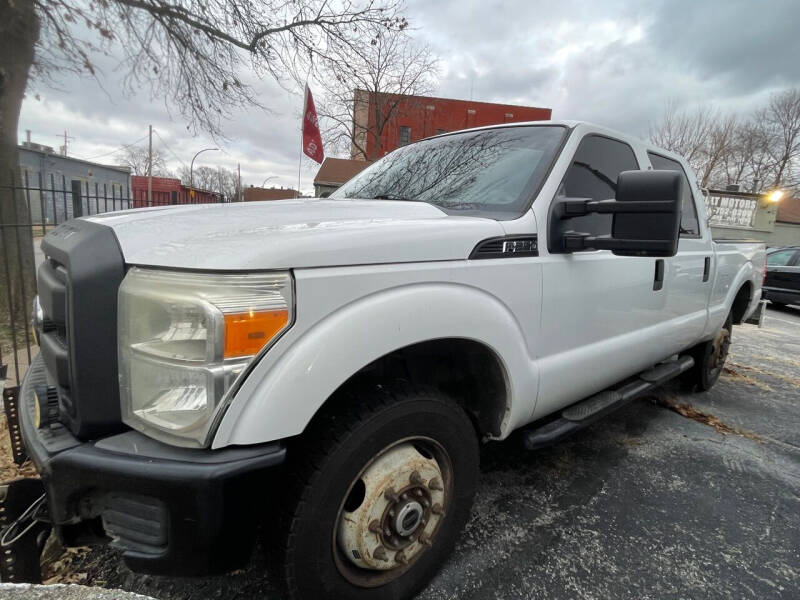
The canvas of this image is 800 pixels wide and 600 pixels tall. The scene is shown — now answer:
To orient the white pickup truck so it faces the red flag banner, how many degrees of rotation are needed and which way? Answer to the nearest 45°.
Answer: approximately 135° to its right

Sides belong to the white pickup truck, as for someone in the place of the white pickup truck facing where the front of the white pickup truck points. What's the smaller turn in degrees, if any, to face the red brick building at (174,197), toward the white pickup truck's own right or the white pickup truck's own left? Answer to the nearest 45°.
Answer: approximately 90° to the white pickup truck's own right

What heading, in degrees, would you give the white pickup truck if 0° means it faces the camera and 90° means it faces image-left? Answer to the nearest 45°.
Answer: approximately 45°

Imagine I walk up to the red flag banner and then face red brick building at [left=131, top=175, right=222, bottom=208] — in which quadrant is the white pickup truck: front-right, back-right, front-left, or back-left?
back-left

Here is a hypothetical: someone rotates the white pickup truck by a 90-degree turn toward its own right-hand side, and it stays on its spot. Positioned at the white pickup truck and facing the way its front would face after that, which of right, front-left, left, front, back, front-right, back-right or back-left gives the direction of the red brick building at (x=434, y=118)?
front-right
